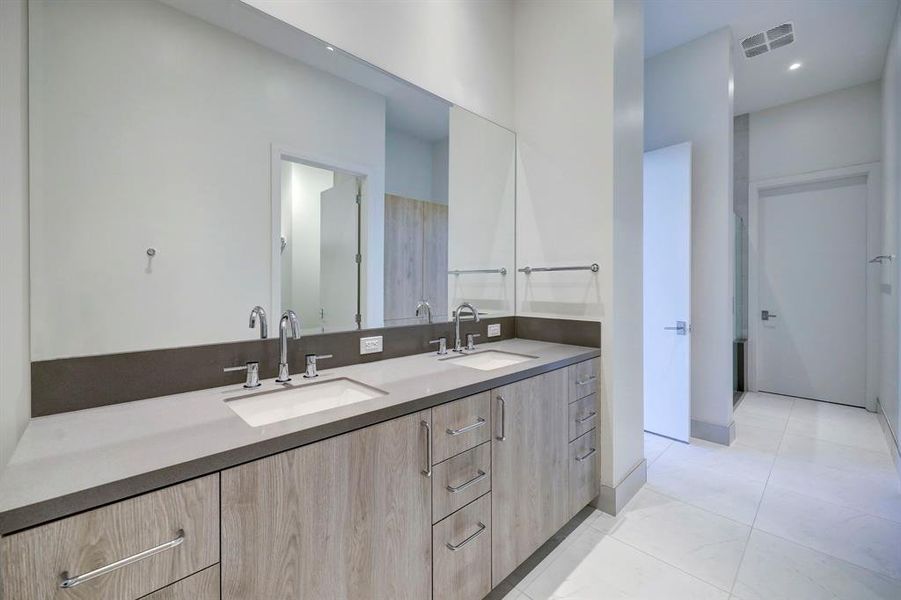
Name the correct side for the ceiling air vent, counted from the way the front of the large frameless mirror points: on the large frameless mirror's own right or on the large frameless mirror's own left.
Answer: on the large frameless mirror's own left

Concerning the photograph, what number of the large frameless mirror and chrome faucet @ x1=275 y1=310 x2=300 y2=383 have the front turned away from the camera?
0

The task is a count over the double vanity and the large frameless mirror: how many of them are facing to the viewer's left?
0

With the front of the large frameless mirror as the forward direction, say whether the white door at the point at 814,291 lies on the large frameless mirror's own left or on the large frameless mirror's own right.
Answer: on the large frameless mirror's own left

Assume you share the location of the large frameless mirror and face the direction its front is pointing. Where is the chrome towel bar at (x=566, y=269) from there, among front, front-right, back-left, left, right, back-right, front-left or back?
front-left

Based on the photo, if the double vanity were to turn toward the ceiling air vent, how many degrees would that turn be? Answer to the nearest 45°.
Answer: approximately 45° to its left

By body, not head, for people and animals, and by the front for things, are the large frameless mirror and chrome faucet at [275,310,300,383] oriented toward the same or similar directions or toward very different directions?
same or similar directions

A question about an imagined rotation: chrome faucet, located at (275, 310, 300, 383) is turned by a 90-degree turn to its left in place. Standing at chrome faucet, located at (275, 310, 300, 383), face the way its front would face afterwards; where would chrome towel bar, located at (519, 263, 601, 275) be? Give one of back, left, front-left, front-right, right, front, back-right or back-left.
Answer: front-right

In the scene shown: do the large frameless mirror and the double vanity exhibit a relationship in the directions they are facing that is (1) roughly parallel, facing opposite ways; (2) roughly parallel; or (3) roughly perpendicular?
roughly parallel

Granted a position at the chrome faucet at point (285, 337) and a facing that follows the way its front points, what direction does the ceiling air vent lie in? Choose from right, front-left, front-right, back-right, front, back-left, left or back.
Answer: front-left

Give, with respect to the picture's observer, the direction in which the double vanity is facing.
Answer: facing the viewer and to the right of the viewer
